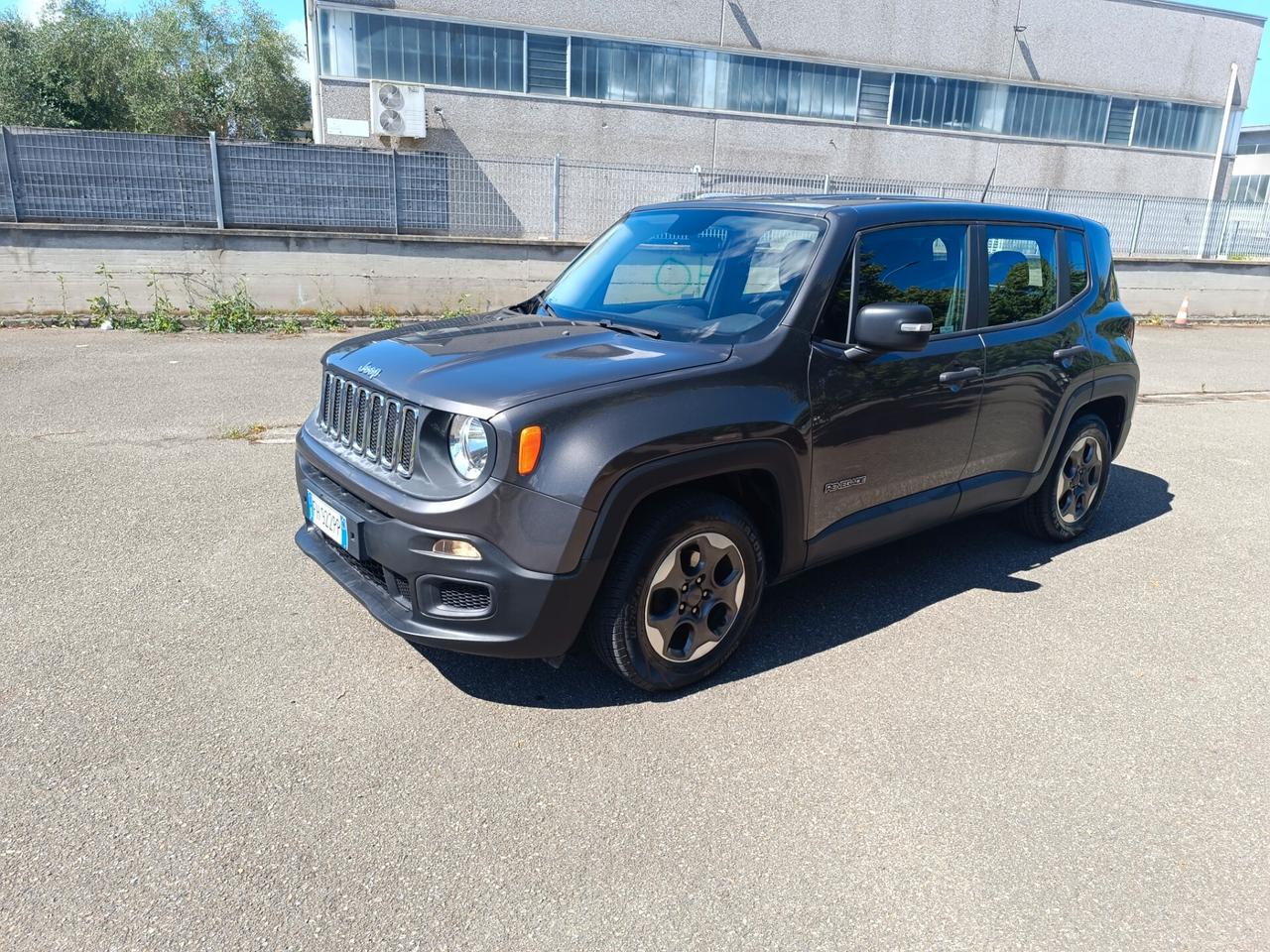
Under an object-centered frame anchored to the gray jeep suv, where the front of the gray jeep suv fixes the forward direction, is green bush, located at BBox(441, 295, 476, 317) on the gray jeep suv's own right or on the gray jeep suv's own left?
on the gray jeep suv's own right

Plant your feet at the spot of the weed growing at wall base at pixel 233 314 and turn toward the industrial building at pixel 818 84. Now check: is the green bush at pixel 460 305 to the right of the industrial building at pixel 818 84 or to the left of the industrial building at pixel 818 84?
right

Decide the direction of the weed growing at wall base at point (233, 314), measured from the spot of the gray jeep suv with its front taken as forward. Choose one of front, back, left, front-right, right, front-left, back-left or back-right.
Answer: right

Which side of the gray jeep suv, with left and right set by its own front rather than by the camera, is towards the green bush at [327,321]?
right

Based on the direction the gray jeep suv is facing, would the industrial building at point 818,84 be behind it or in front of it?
behind

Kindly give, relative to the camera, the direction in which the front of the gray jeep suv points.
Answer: facing the viewer and to the left of the viewer

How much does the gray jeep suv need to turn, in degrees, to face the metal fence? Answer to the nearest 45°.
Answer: approximately 90° to its right

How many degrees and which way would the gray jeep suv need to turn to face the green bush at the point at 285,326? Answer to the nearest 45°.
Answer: approximately 90° to its right

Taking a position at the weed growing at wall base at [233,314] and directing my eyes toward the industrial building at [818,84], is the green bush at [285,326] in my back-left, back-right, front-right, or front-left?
front-right
